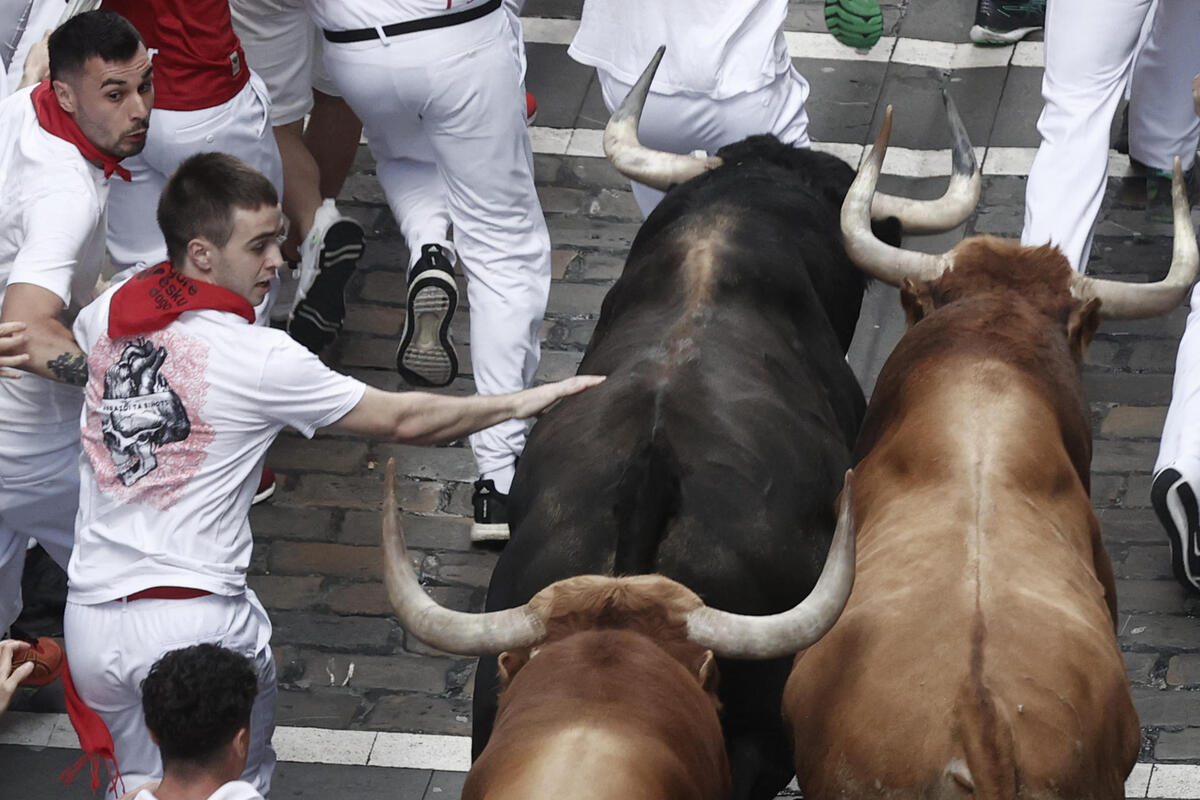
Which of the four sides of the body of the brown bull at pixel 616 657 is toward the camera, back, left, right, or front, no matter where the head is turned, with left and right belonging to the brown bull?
back

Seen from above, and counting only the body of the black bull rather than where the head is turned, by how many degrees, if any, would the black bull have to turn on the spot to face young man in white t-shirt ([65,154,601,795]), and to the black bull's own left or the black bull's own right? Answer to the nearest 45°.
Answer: approximately 90° to the black bull's own left

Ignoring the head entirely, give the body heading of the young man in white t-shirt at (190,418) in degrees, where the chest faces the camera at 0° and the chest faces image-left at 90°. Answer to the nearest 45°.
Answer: approximately 225°

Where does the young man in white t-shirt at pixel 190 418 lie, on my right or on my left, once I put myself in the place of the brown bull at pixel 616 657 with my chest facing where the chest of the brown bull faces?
on my left

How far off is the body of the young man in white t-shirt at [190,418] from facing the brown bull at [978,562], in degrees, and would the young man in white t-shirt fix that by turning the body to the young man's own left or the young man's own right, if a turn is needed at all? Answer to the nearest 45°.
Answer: approximately 90° to the young man's own right

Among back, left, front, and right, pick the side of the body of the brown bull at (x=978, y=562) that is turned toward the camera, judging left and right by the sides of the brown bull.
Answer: back

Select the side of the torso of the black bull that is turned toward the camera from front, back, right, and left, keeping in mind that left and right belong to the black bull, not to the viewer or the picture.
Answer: back

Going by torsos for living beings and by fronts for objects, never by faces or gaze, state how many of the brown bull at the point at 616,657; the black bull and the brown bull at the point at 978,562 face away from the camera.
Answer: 3

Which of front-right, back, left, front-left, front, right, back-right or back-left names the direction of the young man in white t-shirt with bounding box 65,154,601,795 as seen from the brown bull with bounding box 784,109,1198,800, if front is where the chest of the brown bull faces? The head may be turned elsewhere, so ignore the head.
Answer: left
